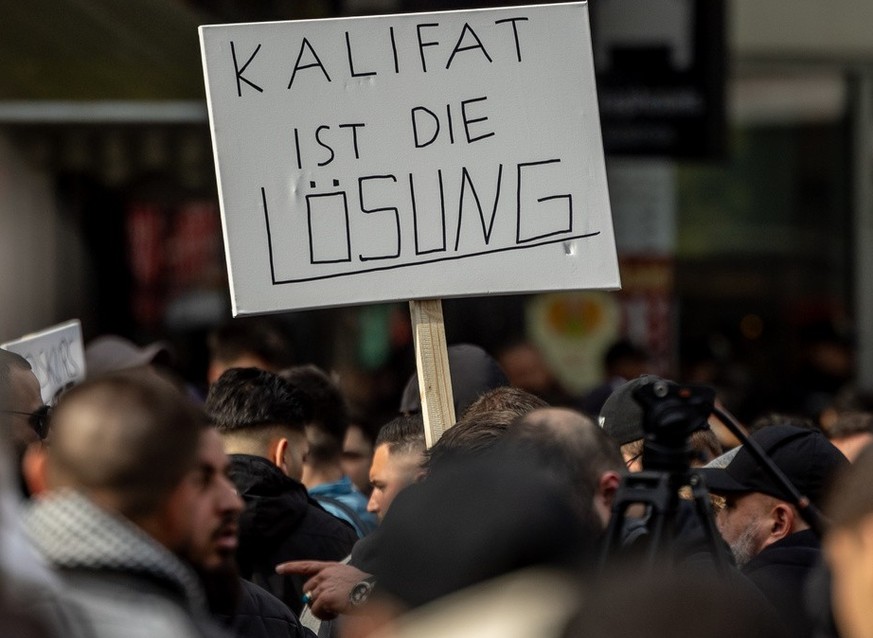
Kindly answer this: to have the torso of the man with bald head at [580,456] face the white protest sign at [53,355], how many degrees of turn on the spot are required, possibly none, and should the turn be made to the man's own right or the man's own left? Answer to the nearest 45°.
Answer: approximately 90° to the man's own left

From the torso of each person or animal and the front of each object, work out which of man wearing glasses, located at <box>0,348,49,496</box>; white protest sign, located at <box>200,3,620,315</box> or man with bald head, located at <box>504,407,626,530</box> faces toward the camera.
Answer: the white protest sign

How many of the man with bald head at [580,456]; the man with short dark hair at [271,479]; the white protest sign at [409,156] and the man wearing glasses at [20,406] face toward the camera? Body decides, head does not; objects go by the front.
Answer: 1

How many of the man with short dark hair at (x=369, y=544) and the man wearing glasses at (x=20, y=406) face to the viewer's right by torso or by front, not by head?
1

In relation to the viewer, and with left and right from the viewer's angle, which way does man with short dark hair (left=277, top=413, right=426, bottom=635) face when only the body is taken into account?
facing to the left of the viewer

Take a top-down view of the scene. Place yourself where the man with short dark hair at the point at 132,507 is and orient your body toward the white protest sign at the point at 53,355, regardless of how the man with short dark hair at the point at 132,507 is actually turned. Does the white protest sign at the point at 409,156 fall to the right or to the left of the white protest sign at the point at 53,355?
right

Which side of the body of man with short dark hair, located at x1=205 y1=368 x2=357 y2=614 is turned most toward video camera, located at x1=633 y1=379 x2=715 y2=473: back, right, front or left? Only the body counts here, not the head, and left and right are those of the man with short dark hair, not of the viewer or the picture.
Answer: right

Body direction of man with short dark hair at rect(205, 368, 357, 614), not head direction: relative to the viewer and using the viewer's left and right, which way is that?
facing away from the viewer and to the right of the viewer

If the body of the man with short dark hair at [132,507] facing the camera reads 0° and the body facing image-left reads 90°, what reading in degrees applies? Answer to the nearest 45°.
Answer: approximately 225°

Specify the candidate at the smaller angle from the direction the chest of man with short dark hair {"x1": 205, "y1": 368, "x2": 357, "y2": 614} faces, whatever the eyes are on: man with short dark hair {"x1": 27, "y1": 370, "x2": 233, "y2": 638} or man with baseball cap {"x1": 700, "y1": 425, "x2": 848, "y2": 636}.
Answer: the man with baseball cap

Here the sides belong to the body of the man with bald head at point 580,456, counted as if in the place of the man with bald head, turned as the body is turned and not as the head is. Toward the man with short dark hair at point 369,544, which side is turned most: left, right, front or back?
left
